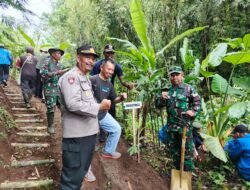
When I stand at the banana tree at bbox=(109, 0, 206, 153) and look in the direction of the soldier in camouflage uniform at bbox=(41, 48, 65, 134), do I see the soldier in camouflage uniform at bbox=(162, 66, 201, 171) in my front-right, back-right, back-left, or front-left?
back-left

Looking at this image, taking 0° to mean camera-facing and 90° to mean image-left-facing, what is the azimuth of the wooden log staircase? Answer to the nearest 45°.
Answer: approximately 0°

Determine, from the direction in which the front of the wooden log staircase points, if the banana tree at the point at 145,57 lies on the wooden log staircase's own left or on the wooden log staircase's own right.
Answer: on the wooden log staircase's own left

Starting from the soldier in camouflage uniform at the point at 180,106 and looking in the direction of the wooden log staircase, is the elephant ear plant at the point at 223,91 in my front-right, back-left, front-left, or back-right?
back-right

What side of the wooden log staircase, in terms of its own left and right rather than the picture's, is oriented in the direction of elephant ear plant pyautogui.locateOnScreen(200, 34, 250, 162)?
left

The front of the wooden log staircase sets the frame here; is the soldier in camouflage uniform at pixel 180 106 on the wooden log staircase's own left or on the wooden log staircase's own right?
on the wooden log staircase's own left
